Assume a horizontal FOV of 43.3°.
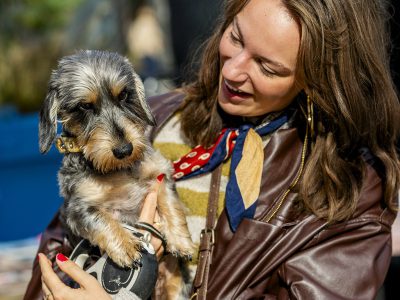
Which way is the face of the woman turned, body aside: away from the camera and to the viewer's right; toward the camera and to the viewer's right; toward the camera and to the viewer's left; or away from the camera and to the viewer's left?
toward the camera and to the viewer's left

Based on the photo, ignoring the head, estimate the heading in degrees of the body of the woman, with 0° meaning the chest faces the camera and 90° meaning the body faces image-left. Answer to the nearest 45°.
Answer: approximately 45°
